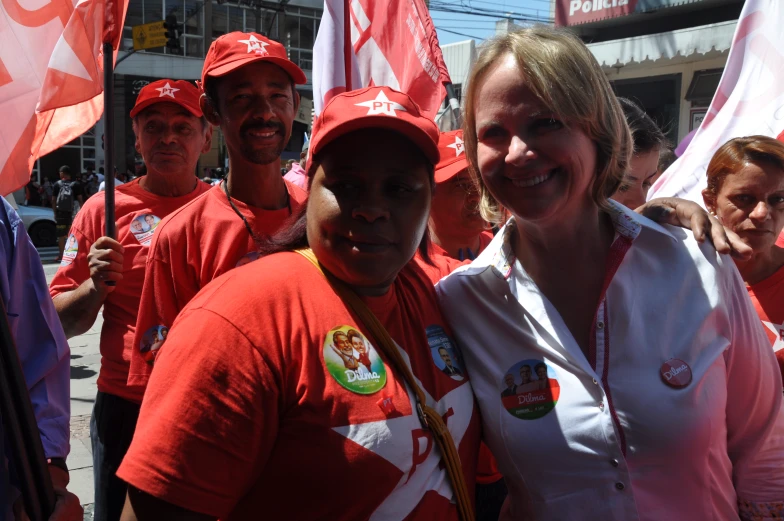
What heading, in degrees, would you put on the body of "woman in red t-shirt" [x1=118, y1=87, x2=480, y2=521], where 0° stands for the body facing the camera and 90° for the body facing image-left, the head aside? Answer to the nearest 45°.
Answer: approximately 315°

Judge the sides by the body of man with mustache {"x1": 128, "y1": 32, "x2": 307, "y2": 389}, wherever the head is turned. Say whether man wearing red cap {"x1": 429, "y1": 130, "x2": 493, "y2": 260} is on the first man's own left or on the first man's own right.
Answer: on the first man's own left

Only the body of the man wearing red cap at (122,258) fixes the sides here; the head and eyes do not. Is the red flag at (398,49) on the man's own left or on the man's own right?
on the man's own left

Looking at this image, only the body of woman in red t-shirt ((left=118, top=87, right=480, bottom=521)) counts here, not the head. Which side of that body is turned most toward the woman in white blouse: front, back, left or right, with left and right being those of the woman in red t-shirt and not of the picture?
left

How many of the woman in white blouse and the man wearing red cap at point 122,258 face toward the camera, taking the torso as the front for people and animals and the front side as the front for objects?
2

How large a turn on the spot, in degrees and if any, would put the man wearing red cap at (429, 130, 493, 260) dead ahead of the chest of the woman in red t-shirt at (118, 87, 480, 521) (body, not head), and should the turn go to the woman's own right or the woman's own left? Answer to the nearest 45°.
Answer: approximately 135° to the woman's own left

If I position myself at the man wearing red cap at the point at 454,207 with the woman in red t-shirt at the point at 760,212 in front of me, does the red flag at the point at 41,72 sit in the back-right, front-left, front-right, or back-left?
back-right

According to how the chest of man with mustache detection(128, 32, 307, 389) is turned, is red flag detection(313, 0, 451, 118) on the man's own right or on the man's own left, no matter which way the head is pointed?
on the man's own left

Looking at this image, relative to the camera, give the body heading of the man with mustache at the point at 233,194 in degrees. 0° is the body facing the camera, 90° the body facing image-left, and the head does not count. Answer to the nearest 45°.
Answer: approximately 315°
